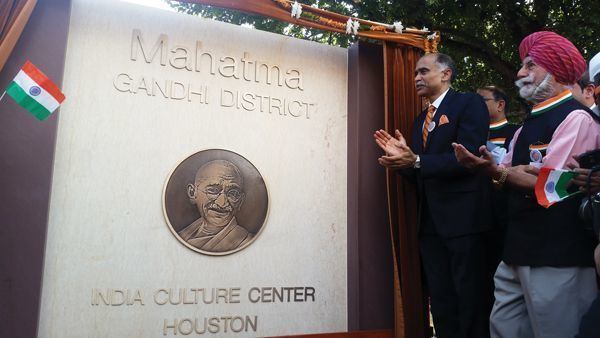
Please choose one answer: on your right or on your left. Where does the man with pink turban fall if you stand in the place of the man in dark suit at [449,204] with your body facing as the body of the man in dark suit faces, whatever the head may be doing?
on your left

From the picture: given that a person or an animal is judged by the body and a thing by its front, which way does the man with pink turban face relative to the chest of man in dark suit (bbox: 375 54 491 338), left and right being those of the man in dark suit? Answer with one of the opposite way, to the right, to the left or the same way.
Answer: the same way

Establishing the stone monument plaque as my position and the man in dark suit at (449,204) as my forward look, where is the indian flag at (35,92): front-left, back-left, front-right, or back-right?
back-right

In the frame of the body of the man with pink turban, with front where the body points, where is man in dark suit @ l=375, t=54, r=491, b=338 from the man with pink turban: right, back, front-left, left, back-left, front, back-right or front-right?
right

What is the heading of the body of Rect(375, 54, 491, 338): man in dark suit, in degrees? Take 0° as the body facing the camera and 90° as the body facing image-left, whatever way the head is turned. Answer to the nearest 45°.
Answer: approximately 45°

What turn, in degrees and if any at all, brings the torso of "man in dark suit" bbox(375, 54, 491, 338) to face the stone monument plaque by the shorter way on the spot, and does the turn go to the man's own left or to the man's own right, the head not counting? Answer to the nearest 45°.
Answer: approximately 45° to the man's own right

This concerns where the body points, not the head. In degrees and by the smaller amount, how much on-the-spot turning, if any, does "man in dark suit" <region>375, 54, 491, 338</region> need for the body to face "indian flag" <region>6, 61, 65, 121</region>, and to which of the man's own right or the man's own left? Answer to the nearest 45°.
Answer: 0° — they already face it

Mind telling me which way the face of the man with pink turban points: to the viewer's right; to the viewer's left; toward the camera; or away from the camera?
to the viewer's left

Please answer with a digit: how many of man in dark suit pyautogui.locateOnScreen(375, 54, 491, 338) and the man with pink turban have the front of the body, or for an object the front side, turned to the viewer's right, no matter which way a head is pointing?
0

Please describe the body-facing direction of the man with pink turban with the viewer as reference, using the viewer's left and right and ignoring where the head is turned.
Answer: facing the viewer and to the left of the viewer

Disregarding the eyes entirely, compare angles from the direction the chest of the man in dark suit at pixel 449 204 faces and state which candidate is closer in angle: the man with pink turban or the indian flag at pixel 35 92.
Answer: the indian flag

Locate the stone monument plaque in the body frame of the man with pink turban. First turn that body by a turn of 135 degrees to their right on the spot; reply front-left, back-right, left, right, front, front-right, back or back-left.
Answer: left
